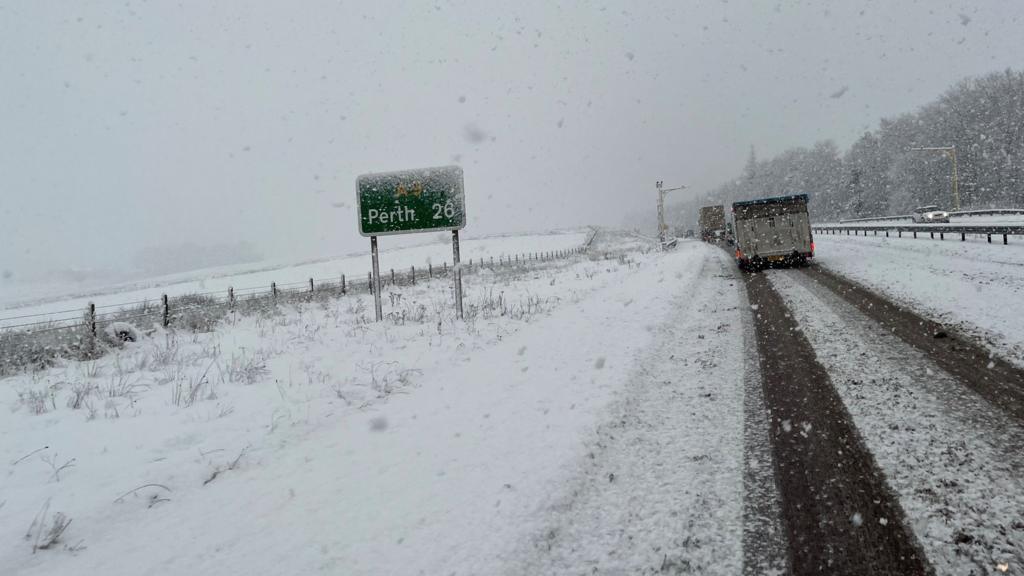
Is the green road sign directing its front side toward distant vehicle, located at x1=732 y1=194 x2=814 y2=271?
no

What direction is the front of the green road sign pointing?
toward the camera

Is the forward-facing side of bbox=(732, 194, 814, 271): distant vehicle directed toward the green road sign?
no

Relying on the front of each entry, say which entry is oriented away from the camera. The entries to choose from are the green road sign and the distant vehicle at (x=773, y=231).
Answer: the distant vehicle

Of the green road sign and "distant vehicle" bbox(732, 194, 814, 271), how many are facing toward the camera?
1

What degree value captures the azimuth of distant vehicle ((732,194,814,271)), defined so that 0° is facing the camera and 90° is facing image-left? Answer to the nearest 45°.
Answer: approximately 180°
